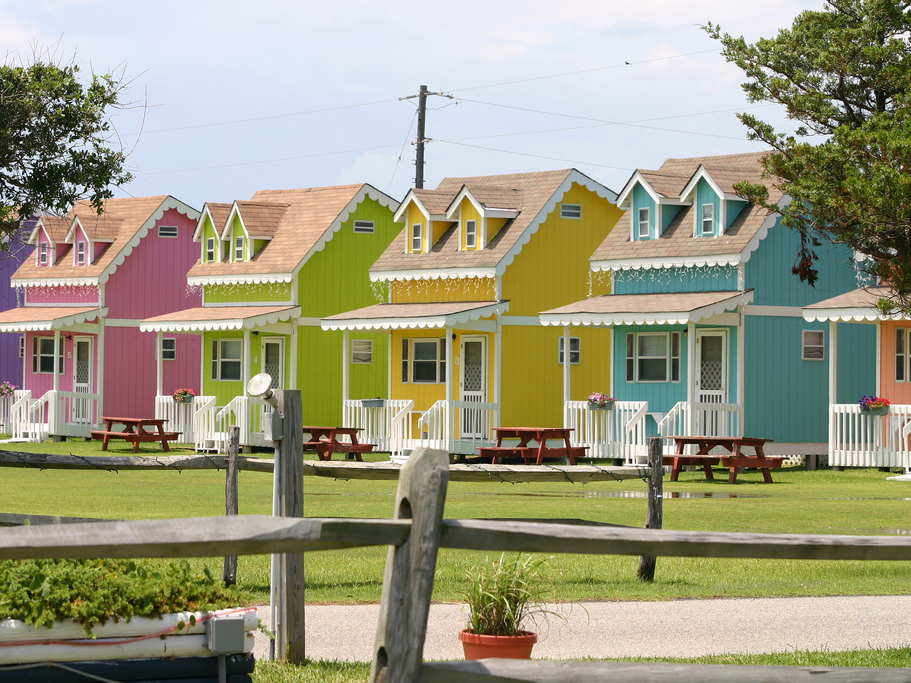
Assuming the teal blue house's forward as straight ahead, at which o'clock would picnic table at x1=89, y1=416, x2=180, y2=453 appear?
The picnic table is roughly at 2 o'clock from the teal blue house.

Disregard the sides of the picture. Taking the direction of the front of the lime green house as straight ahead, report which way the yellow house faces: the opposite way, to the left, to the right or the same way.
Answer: the same way

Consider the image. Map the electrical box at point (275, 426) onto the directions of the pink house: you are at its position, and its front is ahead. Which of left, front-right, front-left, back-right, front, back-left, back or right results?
front-left

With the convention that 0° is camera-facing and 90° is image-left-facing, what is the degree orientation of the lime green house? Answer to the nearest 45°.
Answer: approximately 45°

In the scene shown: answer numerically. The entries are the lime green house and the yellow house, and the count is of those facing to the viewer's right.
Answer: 0

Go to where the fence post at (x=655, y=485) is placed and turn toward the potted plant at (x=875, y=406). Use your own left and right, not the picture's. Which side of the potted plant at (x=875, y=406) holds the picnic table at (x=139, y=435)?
left

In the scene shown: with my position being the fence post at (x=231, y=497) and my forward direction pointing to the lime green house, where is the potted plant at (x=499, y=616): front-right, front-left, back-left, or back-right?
back-right

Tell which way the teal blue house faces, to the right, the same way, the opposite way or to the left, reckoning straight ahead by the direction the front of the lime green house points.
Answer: the same way

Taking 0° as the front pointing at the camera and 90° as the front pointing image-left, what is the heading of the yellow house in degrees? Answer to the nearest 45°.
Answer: approximately 45°

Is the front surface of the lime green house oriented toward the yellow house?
no

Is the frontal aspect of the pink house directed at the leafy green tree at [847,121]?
no

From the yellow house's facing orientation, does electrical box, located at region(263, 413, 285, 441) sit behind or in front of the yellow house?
in front

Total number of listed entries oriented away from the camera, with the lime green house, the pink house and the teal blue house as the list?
0

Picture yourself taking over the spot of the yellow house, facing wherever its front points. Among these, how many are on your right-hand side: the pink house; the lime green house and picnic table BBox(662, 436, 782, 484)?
2

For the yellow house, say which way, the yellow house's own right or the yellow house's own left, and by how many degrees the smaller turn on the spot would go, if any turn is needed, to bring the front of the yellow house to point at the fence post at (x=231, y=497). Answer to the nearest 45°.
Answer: approximately 45° to the yellow house's own left

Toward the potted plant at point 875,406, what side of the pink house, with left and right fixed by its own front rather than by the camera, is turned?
left

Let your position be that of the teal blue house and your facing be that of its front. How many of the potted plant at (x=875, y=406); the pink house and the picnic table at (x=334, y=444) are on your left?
1

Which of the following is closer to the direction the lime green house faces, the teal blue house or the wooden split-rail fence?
the wooden split-rail fence

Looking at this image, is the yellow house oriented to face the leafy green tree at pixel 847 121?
no

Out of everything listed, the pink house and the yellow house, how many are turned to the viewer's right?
0

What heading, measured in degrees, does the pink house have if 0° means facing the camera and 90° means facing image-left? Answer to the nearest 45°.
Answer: approximately 45°
